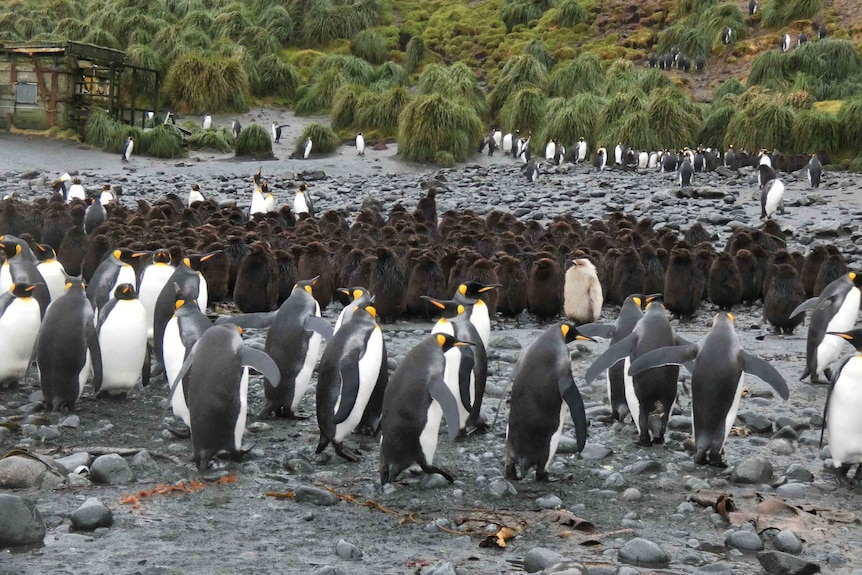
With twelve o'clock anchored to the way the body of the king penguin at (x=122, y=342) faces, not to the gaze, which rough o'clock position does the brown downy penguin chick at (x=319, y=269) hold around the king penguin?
The brown downy penguin chick is roughly at 7 o'clock from the king penguin.

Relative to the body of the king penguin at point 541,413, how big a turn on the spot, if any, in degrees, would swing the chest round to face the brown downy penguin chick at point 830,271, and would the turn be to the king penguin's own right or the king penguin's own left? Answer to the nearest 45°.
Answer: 0° — it already faces it

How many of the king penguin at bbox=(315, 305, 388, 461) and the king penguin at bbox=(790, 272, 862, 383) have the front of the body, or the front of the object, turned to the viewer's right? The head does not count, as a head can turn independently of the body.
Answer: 2

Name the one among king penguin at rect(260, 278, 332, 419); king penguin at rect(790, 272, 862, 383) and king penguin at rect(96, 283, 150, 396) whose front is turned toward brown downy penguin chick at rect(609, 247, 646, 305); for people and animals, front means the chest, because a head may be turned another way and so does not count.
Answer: king penguin at rect(260, 278, 332, 419)

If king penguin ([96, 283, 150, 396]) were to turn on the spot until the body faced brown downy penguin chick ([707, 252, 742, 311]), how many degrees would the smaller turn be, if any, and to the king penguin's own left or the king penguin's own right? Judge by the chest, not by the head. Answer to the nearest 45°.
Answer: approximately 90° to the king penguin's own left

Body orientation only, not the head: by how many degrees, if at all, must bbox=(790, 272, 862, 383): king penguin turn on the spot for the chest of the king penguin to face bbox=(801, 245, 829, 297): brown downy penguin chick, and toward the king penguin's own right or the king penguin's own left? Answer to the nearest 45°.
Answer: approximately 90° to the king penguin's own left

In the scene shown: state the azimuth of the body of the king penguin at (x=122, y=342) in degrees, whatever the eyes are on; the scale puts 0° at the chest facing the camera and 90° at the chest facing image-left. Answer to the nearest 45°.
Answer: approximately 0°

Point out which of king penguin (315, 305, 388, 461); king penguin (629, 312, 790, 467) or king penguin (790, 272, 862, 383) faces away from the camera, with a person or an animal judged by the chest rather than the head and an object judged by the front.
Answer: king penguin (629, 312, 790, 467)
